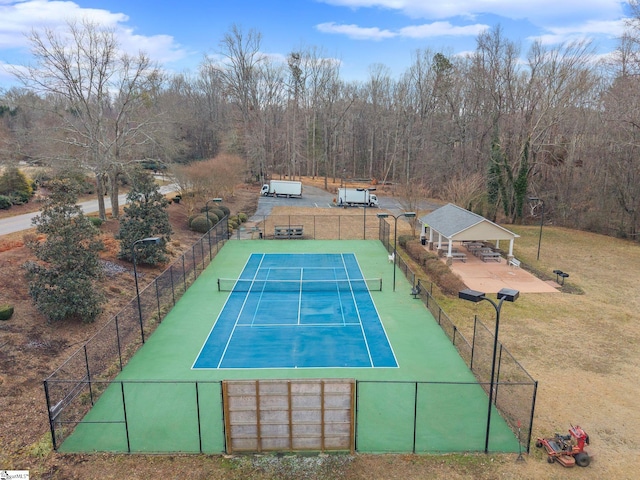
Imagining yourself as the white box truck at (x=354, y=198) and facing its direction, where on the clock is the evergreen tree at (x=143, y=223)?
The evergreen tree is roughly at 4 o'clock from the white box truck.

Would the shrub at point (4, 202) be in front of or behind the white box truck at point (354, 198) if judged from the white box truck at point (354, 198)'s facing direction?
behind

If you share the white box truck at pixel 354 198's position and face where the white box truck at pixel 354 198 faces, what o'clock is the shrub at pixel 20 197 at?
The shrub is roughly at 5 o'clock from the white box truck.

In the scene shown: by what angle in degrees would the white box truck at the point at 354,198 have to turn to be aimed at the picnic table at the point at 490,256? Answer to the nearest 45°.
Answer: approximately 45° to its right

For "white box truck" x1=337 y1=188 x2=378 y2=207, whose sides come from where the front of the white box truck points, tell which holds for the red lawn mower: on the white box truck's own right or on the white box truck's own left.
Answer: on the white box truck's own right

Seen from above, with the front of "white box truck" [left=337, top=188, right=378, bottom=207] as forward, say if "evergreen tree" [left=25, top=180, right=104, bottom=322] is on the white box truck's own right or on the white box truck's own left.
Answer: on the white box truck's own right

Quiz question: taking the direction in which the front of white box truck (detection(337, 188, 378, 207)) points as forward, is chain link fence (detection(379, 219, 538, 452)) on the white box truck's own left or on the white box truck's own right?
on the white box truck's own right

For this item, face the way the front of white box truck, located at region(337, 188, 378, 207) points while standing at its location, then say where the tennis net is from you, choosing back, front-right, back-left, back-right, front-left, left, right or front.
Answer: right

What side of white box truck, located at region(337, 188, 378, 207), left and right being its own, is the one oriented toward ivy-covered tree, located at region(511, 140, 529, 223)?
front

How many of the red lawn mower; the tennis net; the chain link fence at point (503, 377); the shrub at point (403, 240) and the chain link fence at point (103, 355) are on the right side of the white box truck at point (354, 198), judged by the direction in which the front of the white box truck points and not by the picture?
5

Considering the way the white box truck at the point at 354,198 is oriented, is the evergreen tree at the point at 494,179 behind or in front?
in front

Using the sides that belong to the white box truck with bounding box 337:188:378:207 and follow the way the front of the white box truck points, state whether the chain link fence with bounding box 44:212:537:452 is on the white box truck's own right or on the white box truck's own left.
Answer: on the white box truck's own right

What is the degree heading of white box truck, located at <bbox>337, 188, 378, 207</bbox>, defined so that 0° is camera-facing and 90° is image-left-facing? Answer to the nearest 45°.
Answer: approximately 270°

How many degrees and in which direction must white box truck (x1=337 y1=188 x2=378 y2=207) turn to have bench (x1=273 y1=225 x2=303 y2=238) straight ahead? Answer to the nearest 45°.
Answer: approximately 90° to its right
